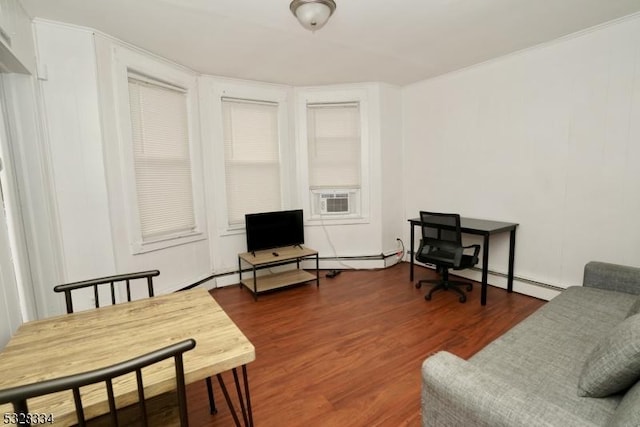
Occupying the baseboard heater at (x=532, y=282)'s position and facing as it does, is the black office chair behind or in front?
in front

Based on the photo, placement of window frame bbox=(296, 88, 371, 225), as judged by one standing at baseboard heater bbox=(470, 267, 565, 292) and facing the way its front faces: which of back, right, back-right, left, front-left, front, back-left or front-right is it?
front-right

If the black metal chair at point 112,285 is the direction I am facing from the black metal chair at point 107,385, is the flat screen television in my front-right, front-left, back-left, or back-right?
front-right

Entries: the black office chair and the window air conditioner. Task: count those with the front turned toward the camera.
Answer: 1

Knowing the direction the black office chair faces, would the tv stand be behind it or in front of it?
behind

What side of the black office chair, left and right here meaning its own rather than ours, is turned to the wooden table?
back

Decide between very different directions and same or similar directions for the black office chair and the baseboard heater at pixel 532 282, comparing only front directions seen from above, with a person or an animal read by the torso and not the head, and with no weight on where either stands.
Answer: very different directions

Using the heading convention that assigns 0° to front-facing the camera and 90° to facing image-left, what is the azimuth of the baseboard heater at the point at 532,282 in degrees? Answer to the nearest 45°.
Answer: approximately 45°

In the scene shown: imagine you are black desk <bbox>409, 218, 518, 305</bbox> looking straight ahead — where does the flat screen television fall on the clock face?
The flat screen television is roughly at 1 o'clock from the black desk.

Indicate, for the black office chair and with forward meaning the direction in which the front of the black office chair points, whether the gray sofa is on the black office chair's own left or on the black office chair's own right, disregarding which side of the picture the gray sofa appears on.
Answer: on the black office chair's own right

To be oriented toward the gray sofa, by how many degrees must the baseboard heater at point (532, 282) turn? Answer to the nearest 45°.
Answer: approximately 45° to its left

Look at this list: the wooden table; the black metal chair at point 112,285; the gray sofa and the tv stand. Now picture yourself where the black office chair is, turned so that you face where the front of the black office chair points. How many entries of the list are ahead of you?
0

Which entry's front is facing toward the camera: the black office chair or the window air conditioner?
the window air conditioner

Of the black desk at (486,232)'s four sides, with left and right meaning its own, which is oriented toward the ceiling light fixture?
front

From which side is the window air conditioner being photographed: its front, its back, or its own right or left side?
front

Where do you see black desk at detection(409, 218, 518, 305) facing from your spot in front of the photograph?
facing the viewer and to the left of the viewer

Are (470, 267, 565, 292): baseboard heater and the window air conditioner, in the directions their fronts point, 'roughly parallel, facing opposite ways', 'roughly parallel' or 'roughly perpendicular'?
roughly perpendicular

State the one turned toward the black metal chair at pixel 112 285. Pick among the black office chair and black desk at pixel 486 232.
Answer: the black desk

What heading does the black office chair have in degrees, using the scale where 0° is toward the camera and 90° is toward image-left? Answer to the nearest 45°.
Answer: approximately 225°
